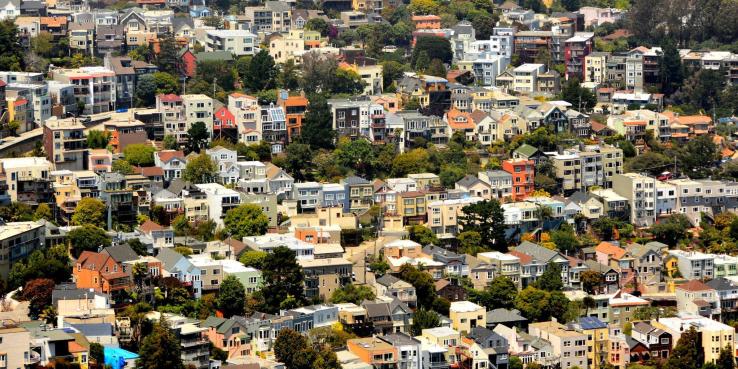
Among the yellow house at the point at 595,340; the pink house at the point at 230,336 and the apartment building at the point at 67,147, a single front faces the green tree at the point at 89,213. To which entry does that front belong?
the apartment building

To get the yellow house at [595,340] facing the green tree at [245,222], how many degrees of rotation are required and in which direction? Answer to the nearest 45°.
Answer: approximately 90° to its right

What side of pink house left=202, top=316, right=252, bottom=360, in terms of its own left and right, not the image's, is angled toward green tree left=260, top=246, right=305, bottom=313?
left

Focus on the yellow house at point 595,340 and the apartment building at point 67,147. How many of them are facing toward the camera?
2

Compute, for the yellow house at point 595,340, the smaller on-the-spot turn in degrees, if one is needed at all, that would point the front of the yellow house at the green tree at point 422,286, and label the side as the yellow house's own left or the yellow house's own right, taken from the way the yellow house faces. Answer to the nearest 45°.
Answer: approximately 90° to the yellow house's own right

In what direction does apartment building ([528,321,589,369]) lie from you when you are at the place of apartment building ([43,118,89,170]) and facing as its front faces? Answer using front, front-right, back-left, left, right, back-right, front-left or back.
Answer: front-left

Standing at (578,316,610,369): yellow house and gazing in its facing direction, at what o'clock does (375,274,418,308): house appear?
The house is roughly at 3 o'clock from the yellow house.

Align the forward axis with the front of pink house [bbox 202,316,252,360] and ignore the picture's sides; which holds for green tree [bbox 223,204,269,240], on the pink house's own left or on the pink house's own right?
on the pink house's own left

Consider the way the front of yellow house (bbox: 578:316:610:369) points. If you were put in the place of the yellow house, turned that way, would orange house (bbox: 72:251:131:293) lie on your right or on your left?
on your right

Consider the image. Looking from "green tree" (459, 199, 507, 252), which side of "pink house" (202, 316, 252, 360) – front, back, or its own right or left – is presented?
left

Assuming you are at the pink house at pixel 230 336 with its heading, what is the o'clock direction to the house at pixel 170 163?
The house is roughly at 7 o'clock from the pink house.

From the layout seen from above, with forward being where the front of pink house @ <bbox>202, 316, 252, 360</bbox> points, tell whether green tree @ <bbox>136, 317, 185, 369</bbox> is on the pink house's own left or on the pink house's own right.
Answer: on the pink house's own right

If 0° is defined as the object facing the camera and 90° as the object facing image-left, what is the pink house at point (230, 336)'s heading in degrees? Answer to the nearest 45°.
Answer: approximately 315°

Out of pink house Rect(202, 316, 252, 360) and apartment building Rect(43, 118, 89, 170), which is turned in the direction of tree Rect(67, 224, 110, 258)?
the apartment building

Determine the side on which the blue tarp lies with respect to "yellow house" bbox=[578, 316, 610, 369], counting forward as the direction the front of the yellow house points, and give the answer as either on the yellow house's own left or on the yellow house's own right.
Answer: on the yellow house's own right
